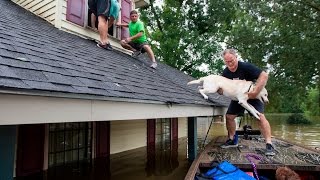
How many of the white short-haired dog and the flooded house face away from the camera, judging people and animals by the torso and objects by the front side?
0

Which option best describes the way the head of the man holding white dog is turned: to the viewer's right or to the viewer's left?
to the viewer's left

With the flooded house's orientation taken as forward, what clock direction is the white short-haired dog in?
The white short-haired dog is roughly at 10 o'clock from the flooded house.

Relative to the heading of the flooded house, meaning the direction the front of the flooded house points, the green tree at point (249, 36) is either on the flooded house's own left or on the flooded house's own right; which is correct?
on the flooded house's own left
